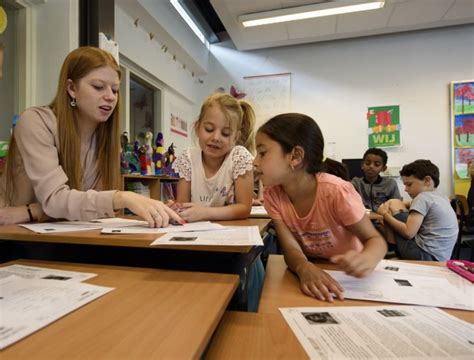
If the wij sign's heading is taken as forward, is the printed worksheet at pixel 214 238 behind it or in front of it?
in front

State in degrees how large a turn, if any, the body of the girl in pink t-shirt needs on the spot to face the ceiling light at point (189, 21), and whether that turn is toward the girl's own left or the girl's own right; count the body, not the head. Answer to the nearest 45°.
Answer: approximately 90° to the girl's own right

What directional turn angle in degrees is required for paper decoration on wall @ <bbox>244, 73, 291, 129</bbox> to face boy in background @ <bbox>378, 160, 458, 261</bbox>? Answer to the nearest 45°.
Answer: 0° — it already faces them

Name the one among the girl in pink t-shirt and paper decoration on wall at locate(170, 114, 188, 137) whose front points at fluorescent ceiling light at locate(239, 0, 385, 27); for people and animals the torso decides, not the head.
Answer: the paper decoration on wall

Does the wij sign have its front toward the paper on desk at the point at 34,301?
yes

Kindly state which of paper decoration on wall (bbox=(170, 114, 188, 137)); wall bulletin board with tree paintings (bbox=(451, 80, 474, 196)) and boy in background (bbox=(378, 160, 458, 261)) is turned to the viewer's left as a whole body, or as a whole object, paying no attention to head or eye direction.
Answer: the boy in background

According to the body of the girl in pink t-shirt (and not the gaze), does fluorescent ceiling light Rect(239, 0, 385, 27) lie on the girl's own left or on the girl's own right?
on the girl's own right

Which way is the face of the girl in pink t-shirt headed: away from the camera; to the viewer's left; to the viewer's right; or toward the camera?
to the viewer's left

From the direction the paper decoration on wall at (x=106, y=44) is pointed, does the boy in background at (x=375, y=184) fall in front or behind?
in front

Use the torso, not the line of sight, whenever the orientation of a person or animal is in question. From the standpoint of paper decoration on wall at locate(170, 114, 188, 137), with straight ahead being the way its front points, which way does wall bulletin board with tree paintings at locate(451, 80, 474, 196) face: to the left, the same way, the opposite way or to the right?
to the right

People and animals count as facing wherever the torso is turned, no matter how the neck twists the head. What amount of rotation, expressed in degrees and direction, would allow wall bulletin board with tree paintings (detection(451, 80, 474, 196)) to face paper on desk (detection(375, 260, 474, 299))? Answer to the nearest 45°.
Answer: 0° — it already faces it

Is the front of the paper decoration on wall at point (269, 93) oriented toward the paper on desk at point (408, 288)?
yes
